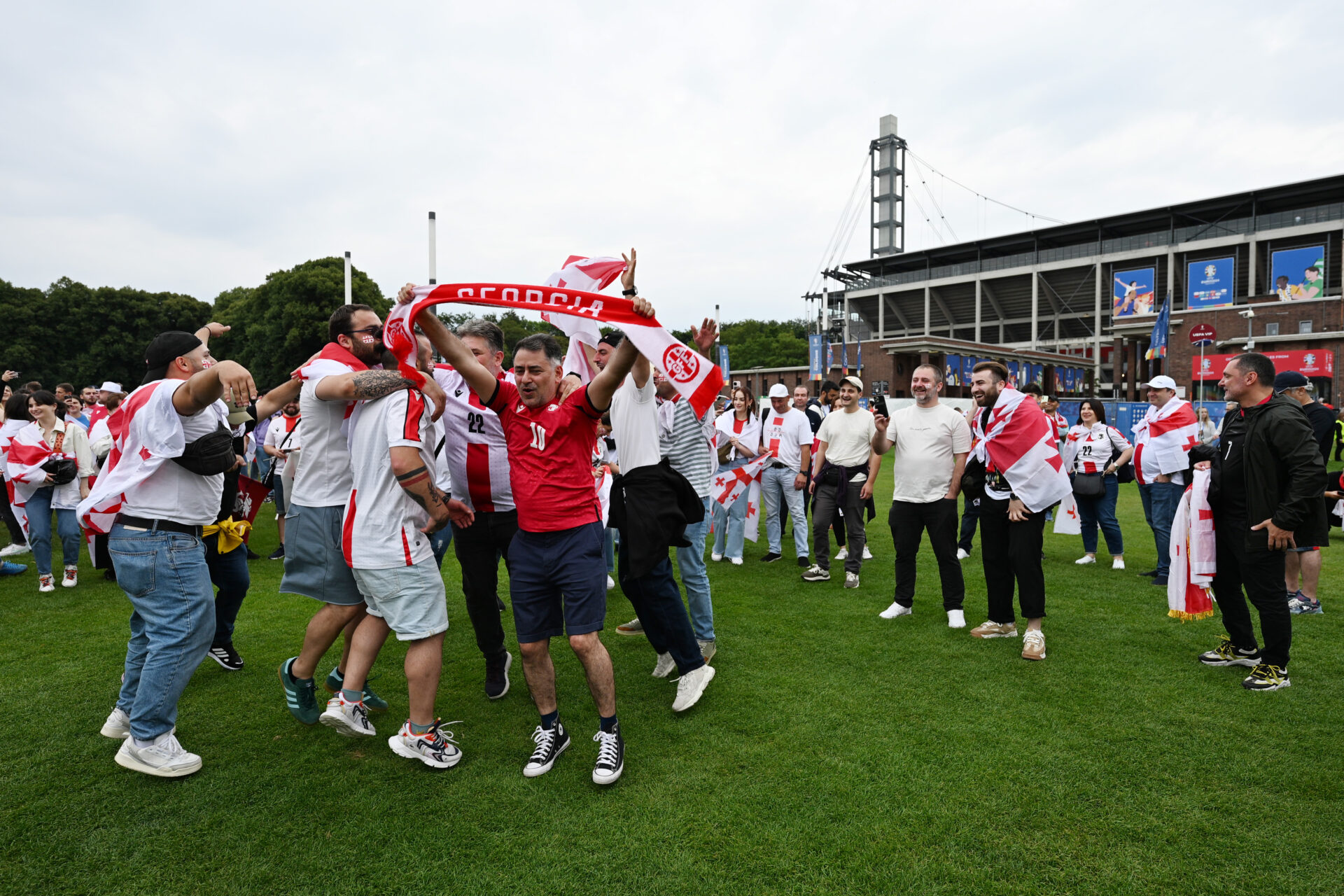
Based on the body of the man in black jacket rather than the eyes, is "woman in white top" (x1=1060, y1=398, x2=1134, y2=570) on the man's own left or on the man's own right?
on the man's own right

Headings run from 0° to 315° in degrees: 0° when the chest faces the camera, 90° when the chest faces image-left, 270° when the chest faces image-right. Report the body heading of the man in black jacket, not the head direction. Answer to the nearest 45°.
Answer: approximately 45°

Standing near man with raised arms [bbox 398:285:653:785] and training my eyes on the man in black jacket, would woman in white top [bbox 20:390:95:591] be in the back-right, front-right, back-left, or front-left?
back-left

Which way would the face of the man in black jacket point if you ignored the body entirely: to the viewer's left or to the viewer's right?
to the viewer's left

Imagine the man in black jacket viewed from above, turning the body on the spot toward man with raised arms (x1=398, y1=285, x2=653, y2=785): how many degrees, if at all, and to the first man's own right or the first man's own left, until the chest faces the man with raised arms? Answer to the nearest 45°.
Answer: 0° — they already face them

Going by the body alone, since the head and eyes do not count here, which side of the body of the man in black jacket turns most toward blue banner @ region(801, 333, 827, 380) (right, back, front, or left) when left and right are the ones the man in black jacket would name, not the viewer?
right

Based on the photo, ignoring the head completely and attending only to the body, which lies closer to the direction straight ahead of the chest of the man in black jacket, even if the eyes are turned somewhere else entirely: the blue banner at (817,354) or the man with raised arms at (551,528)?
the man with raised arms

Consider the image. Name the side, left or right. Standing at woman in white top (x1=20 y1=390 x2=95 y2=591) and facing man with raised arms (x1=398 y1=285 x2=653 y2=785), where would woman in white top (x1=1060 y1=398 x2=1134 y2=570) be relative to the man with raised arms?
left

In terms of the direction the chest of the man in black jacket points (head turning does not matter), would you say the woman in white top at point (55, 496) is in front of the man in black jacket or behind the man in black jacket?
in front

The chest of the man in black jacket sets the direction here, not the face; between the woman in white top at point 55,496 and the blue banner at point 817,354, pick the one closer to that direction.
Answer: the woman in white top
